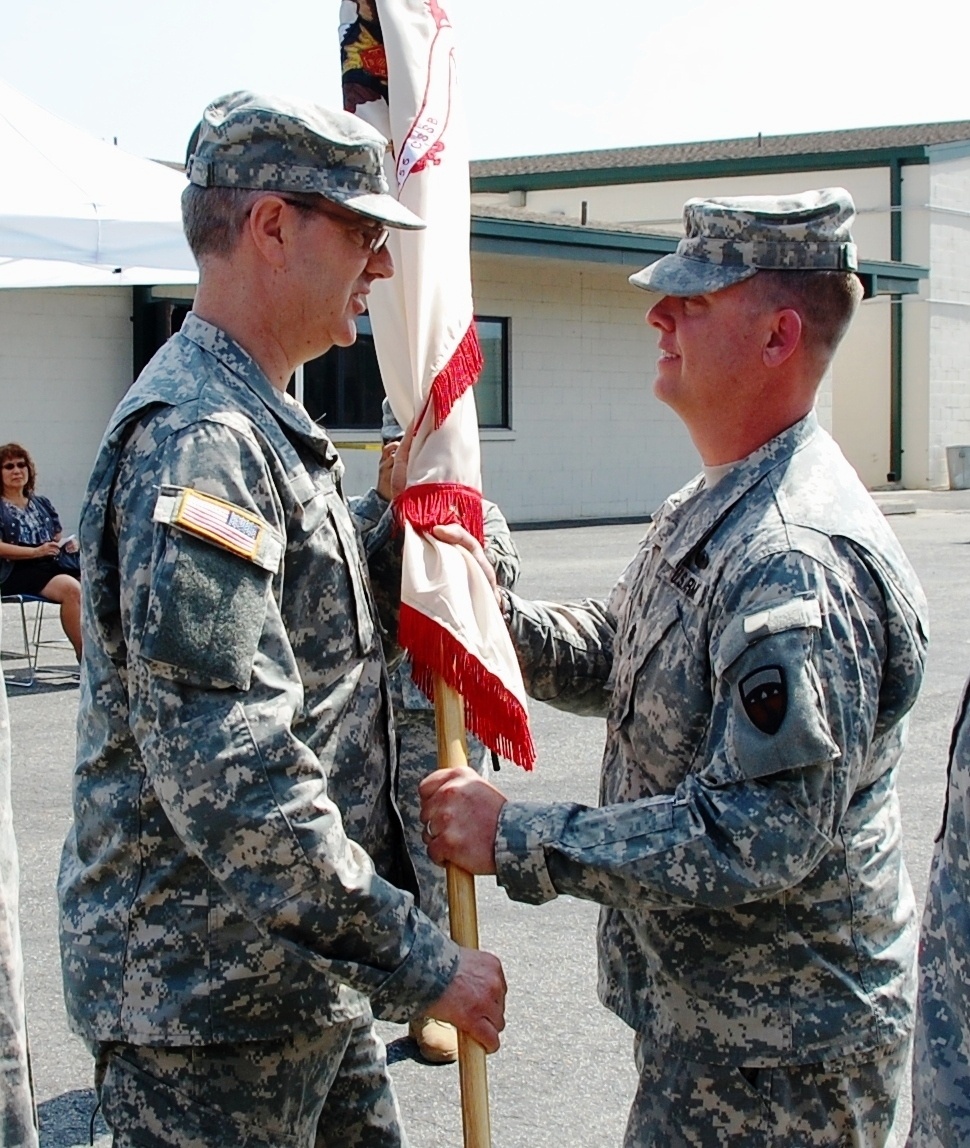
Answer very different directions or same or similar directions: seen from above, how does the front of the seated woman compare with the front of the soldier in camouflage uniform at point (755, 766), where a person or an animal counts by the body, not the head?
very different directions

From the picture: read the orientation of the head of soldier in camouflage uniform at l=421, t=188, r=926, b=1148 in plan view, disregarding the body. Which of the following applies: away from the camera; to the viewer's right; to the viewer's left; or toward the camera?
to the viewer's left

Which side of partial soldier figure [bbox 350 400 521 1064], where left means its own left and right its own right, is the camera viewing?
front

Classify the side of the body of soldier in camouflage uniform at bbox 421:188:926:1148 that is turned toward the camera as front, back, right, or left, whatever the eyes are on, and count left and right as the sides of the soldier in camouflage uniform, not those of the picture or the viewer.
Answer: left

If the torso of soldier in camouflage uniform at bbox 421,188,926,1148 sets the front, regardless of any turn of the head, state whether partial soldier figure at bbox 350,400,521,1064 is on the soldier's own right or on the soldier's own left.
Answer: on the soldier's own right

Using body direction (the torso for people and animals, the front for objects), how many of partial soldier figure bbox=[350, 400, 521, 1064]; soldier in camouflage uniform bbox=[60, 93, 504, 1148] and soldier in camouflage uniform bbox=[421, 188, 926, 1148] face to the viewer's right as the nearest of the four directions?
1

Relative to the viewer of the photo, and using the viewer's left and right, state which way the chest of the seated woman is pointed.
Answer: facing the viewer and to the right of the viewer

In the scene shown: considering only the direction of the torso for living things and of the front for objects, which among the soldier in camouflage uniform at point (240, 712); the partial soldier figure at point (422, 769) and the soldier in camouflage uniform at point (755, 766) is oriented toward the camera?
the partial soldier figure

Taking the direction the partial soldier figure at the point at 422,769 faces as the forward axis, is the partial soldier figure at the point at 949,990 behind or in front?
in front

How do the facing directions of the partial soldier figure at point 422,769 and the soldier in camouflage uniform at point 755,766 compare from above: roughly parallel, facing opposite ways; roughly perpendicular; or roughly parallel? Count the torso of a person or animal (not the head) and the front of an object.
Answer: roughly perpendicular

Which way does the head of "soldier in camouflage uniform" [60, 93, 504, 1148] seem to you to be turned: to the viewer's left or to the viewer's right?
to the viewer's right

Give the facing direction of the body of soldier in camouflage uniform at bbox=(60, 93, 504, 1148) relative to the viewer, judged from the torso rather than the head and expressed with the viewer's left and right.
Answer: facing to the right of the viewer

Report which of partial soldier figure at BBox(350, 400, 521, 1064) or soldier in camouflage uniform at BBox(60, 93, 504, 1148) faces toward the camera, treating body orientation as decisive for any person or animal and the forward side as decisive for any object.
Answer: the partial soldier figure
